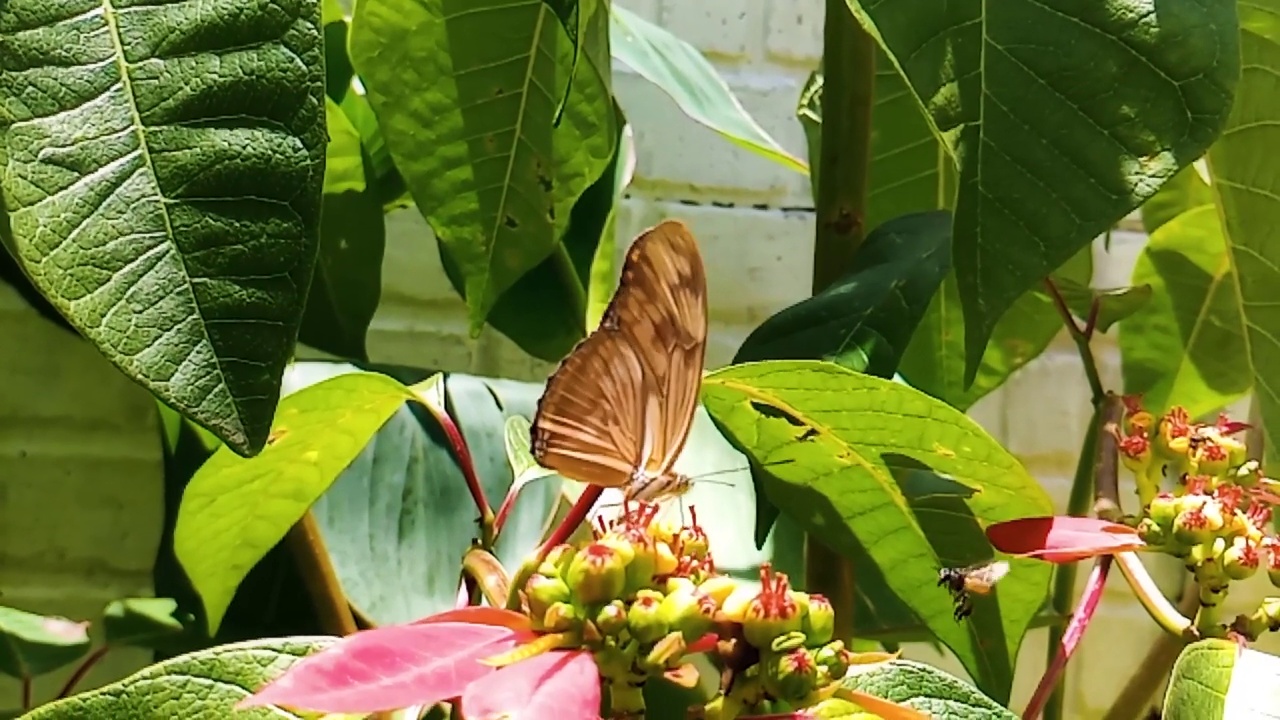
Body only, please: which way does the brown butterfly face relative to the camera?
to the viewer's right
